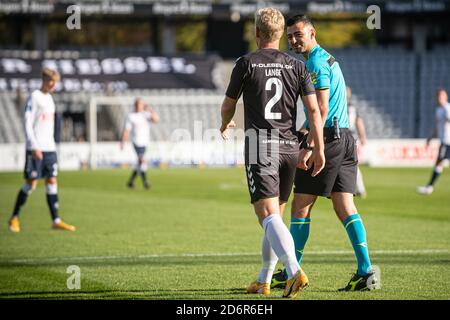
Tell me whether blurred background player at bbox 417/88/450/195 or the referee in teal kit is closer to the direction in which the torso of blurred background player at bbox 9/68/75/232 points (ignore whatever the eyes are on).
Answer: the referee in teal kit

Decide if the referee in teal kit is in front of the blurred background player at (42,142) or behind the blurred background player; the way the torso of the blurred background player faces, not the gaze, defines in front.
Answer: in front

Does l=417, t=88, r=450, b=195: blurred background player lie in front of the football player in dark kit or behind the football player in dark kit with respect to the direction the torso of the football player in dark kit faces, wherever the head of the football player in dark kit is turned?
in front

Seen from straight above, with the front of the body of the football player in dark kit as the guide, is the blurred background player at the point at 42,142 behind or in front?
in front

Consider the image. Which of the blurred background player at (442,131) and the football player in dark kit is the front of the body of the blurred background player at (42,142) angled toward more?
the football player in dark kit

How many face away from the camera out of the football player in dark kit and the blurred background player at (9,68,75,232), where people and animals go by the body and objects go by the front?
1

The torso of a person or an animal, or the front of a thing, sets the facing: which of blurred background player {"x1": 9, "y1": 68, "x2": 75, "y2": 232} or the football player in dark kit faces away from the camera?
the football player in dark kit

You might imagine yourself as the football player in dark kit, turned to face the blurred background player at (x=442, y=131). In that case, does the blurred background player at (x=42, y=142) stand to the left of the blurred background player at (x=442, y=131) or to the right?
left

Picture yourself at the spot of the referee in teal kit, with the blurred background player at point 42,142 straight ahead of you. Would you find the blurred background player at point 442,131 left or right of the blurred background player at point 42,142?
right

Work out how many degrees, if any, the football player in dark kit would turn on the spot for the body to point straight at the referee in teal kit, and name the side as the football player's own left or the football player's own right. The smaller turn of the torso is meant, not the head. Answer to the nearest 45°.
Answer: approximately 45° to the football player's own right

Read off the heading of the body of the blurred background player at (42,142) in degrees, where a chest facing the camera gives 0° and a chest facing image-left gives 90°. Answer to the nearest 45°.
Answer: approximately 315°

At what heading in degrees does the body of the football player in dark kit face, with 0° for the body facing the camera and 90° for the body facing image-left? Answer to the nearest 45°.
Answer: approximately 180°
